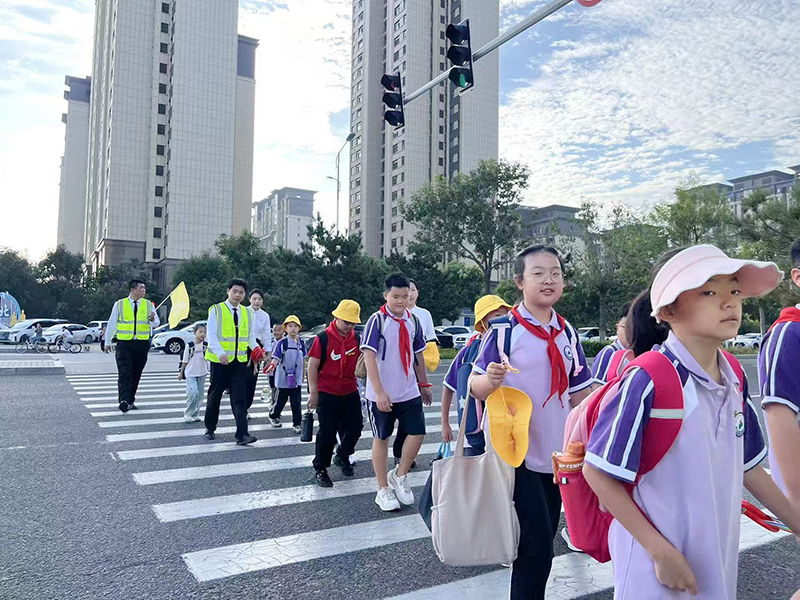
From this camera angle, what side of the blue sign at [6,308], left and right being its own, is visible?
front

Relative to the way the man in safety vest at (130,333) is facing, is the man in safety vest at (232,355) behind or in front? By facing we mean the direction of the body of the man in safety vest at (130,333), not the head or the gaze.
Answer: in front

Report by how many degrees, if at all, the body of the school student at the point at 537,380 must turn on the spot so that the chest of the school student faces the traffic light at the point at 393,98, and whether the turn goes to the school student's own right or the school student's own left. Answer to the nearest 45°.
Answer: approximately 135° to the school student's own left

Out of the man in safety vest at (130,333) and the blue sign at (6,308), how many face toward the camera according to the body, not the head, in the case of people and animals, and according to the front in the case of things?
2

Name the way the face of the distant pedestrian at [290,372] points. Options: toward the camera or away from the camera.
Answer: toward the camera

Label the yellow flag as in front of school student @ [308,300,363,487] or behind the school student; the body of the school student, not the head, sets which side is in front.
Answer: behind

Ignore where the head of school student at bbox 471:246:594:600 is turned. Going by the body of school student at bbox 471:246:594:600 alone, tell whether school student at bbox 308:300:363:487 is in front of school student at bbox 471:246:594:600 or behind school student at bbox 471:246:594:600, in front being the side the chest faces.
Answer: behind

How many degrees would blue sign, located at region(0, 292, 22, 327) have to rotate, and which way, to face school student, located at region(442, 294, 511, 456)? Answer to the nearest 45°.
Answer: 0° — it already faces them

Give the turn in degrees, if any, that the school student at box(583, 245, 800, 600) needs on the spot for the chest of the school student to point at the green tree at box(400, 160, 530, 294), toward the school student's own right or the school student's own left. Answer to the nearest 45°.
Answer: approximately 135° to the school student's own left

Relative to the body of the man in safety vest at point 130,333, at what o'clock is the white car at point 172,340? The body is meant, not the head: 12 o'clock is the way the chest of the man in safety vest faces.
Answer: The white car is roughly at 6 o'clock from the man in safety vest.

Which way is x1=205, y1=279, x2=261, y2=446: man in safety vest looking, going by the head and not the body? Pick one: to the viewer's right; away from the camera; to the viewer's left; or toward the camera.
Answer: toward the camera

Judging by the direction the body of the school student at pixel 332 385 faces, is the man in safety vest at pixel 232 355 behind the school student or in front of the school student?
behind

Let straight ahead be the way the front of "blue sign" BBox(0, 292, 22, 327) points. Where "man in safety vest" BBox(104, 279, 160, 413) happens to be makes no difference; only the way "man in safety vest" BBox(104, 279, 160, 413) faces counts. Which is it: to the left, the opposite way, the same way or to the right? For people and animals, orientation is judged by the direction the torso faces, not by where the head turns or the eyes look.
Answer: the same way

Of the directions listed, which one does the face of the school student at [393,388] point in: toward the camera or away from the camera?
toward the camera

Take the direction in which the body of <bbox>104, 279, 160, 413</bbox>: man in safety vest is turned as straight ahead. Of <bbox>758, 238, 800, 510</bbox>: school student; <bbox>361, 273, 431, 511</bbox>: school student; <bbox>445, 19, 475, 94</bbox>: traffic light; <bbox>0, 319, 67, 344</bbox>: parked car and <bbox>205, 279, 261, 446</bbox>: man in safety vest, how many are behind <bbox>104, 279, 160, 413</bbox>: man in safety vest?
1

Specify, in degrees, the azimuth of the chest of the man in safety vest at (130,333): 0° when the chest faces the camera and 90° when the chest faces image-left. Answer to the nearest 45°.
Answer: approximately 0°
